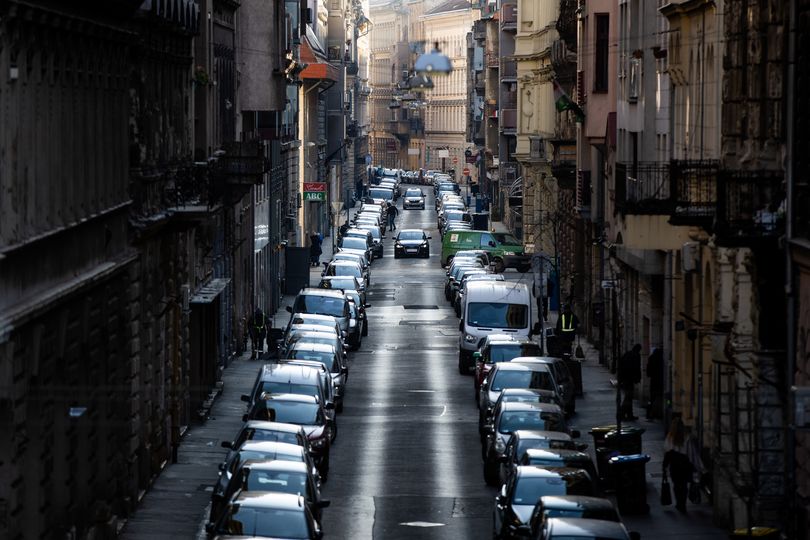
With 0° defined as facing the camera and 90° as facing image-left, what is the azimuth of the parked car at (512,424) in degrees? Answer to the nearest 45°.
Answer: approximately 0°

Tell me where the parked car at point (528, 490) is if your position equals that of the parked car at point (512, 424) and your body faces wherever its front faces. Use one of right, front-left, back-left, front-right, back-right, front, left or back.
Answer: front

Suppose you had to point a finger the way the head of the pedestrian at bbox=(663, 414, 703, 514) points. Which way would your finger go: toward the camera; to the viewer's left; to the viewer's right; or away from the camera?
away from the camera

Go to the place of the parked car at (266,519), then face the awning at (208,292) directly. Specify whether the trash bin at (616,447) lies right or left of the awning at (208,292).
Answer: right

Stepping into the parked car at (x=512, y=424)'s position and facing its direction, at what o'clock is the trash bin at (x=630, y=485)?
The trash bin is roughly at 11 o'clock from the parked car.

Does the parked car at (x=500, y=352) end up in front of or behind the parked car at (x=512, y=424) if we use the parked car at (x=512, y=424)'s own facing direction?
behind

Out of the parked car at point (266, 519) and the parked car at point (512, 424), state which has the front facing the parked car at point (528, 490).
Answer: the parked car at point (512, 424)
